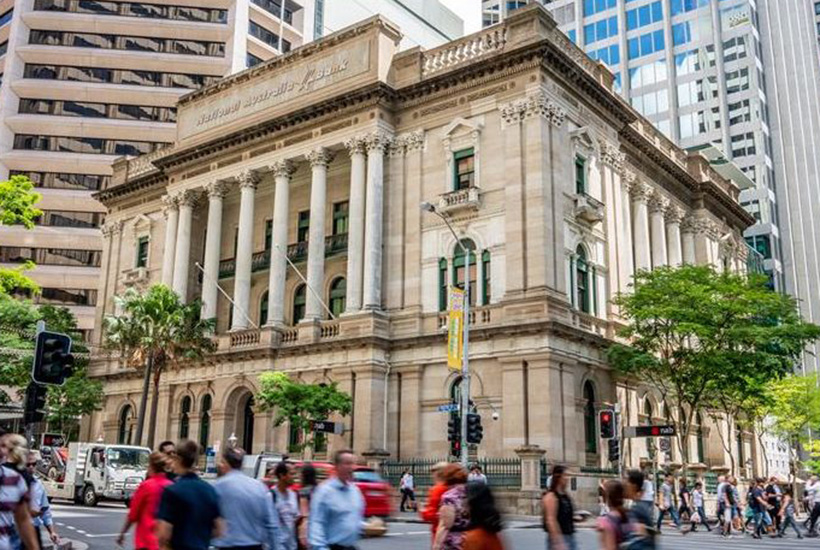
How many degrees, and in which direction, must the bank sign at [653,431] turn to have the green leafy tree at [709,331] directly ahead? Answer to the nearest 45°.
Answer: approximately 180°

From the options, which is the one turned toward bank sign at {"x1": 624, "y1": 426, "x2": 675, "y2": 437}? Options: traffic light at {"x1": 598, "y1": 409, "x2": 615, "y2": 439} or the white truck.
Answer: the white truck

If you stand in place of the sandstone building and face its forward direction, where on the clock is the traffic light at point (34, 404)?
The traffic light is roughly at 11 o'clock from the sandstone building.

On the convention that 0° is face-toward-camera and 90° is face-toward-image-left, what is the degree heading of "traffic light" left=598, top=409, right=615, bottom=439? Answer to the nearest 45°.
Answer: approximately 0°

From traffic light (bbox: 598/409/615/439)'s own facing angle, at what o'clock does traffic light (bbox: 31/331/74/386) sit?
traffic light (bbox: 31/331/74/386) is roughly at 1 o'clock from traffic light (bbox: 598/409/615/439).

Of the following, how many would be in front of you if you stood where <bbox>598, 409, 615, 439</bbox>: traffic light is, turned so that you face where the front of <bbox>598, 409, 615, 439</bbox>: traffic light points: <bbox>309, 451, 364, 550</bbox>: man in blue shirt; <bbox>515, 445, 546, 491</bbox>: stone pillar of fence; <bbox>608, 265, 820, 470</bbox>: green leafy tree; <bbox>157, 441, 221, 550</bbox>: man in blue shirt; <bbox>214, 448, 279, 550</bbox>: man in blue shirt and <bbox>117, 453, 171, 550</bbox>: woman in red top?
4

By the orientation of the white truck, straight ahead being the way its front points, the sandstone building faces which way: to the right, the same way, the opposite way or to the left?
to the right

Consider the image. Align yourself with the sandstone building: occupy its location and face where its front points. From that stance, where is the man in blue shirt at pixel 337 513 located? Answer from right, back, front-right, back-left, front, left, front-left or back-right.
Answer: front-left

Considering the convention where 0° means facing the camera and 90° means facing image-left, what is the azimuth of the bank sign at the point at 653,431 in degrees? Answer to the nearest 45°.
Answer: approximately 0°

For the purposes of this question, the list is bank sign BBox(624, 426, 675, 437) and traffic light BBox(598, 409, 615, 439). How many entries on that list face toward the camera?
2

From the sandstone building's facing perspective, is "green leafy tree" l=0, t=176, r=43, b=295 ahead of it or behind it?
ahead

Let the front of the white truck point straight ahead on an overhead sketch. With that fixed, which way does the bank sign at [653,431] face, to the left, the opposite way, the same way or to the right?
to the right

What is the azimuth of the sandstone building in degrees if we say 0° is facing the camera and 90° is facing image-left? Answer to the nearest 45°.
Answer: approximately 45°

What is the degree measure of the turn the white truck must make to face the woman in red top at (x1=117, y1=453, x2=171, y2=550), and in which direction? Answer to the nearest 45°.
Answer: approximately 45° to its right

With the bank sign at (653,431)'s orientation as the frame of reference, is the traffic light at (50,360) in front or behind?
in front

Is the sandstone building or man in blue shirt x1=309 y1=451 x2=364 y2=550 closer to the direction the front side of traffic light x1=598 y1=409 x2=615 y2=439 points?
the man in blue shirt

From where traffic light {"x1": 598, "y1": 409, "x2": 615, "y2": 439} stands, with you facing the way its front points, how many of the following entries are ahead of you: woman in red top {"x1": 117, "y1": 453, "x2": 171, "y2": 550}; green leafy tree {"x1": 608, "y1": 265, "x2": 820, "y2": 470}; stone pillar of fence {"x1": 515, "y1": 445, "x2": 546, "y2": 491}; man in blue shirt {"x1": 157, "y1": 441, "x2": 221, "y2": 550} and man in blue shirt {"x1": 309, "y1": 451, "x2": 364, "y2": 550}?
3
